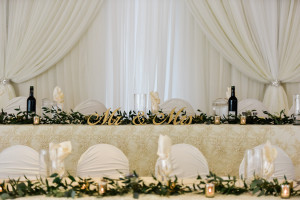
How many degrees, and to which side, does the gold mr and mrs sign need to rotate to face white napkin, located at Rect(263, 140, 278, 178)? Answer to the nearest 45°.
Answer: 0° — it already faces it

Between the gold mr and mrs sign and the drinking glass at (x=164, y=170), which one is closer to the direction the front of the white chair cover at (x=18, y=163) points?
the drinking glass

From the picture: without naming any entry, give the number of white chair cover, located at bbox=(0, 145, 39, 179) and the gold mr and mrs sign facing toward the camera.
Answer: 2

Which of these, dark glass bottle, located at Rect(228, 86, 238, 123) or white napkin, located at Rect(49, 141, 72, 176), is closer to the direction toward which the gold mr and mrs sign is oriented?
the white napkin

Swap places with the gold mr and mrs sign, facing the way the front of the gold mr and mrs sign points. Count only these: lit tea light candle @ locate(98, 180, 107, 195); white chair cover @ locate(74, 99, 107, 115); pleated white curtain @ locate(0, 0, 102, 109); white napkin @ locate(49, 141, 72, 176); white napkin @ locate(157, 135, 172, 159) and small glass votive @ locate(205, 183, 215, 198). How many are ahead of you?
4

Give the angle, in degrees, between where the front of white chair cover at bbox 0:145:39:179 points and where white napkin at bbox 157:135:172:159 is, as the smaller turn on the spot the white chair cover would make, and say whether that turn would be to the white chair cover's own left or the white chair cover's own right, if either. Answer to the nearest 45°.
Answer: approximately 45° to the white chair cover's own left

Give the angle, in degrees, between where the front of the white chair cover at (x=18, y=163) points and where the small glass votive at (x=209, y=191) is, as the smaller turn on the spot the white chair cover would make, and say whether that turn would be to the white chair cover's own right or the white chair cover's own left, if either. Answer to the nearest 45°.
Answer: approximately 45° to the white chair cover's own left

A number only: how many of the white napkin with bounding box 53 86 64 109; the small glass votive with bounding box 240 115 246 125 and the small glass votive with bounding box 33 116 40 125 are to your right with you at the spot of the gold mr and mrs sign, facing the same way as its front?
2

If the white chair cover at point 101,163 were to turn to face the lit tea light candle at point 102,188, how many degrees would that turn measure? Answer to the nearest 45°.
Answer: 0° — it already faces it

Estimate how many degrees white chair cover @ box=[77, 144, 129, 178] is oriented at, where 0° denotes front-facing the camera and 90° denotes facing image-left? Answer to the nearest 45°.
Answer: approximately 0°

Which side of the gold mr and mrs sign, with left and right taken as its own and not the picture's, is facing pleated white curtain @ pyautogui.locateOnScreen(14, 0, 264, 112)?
back

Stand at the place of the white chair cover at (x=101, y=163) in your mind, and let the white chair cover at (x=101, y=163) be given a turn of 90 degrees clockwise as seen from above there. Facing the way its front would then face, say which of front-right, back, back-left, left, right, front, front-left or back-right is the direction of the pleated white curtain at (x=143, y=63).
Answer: right

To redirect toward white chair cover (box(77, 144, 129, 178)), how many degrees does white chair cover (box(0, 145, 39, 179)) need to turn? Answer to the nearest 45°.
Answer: approximately 90° to its left
